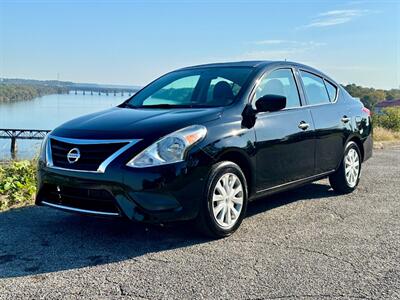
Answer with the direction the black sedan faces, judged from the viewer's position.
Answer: facing the viewer and to the left of the viewer

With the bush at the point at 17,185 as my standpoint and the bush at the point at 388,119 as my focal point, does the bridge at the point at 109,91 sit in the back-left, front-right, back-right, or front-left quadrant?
front-left

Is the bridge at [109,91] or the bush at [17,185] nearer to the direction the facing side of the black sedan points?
the bush

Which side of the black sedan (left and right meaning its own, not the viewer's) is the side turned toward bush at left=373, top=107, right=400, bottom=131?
back

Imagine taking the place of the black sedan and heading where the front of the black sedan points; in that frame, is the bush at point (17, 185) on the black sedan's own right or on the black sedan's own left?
on the black sedan's own right

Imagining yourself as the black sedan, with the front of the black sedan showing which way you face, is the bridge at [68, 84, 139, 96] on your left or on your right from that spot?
on your right
